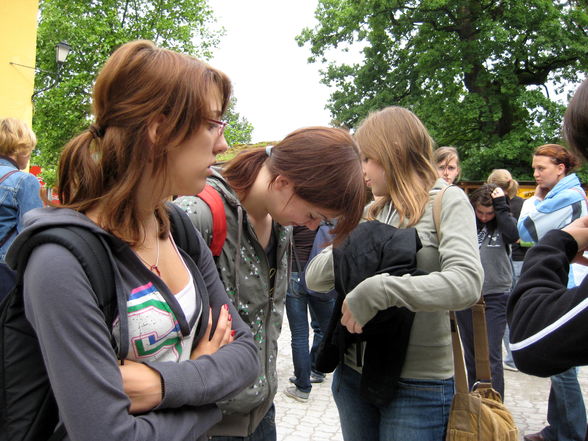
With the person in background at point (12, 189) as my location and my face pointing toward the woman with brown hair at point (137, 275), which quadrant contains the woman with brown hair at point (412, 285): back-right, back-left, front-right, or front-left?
front-left

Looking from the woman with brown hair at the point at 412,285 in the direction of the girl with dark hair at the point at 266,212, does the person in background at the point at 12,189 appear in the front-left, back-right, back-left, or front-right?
front-right

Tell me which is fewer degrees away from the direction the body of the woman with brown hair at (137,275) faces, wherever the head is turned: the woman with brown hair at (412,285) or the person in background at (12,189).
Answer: the woman with brown hair

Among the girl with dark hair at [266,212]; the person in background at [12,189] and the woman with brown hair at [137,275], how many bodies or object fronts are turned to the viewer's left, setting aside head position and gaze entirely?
0

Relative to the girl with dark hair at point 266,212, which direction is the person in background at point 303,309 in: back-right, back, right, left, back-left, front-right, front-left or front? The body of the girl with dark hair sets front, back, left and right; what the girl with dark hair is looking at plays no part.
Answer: back-left

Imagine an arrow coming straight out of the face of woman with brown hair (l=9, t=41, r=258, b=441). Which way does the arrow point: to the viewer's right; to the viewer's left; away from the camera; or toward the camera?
to the viewer's right

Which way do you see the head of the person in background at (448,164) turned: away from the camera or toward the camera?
toward the camera

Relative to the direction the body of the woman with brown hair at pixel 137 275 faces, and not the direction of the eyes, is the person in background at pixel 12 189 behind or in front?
behind

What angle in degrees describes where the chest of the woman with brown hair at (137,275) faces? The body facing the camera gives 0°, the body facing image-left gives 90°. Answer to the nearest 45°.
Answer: approximately 315°

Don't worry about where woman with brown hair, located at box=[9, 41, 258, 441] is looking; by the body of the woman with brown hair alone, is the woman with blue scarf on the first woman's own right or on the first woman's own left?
on the first woman's own left

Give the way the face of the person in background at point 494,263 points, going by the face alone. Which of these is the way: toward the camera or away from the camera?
toward the camera
